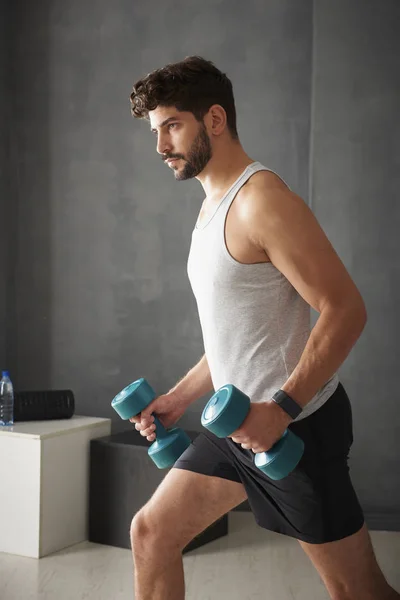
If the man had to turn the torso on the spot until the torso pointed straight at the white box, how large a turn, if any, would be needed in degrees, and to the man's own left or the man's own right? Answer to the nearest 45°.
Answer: approximately 45° to the man's own right

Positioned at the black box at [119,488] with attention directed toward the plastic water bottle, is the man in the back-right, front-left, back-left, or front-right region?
back-left

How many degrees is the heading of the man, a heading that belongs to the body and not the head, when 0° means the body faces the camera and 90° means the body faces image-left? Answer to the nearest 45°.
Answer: approximately 90°

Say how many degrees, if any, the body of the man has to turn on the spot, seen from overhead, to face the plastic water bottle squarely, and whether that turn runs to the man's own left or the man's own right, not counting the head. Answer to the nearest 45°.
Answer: approximately 45° to the man's own right

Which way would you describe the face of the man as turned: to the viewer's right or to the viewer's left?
to the viewer's left
